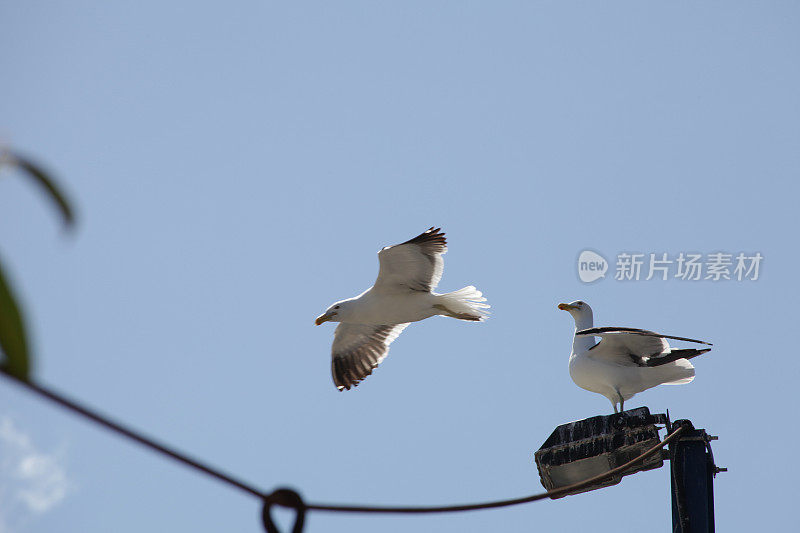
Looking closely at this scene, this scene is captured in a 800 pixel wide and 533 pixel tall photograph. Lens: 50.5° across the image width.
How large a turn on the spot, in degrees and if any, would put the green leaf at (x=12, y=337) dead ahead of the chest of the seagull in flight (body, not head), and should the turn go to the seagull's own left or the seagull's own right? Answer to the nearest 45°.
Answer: approximately 90° to the seagull's own left

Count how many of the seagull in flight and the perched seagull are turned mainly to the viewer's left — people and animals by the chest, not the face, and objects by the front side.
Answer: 2

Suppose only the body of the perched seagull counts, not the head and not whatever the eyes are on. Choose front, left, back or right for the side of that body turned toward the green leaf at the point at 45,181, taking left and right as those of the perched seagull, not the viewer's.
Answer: left

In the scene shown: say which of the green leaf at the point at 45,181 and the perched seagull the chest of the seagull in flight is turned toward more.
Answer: the green leaf

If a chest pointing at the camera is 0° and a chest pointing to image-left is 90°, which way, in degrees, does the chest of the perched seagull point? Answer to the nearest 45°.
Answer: approximately 90°

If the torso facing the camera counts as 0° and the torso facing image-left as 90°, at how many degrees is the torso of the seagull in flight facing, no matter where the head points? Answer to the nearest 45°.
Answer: approximately 90°

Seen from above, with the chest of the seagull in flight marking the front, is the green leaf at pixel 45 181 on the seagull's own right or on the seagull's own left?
on the seagull's own left

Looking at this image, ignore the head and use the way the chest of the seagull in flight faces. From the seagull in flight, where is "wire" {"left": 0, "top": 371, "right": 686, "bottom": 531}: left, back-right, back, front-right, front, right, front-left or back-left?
left

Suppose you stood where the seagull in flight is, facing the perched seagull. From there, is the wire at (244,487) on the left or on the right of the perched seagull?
right

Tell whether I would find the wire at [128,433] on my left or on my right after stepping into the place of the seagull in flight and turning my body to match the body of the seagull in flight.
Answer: on my left
